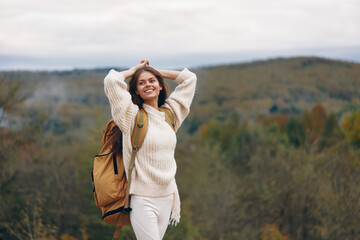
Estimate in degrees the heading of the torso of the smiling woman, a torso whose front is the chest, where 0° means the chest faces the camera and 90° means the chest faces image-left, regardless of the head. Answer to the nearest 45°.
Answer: approximately 315°
